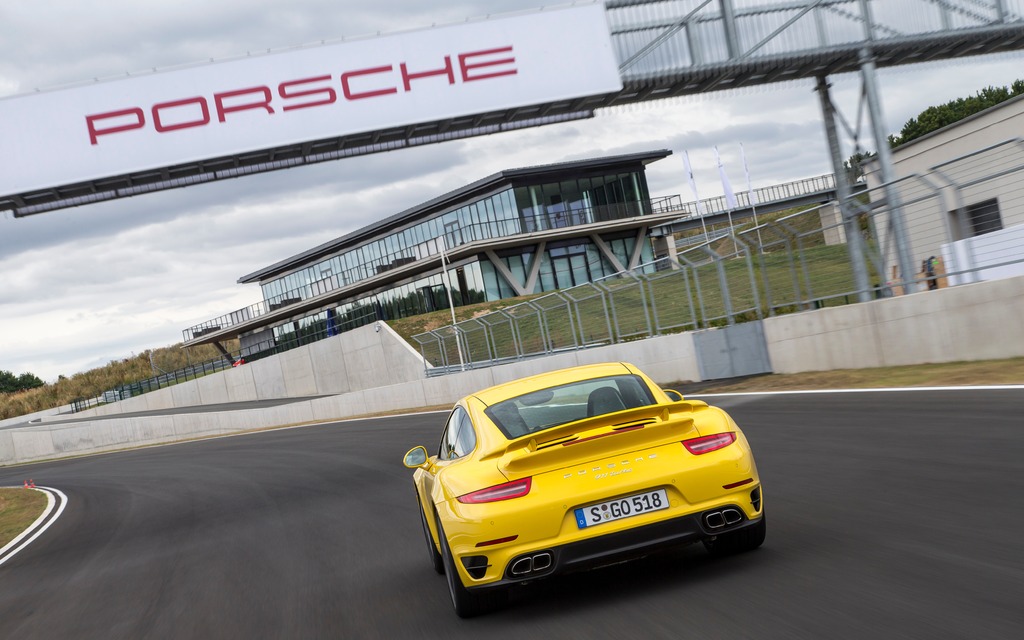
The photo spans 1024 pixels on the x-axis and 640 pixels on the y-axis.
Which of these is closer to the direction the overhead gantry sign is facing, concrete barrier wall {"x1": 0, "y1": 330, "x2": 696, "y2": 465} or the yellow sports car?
the yellow sports car

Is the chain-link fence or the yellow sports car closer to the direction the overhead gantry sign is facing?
the yellow sports car

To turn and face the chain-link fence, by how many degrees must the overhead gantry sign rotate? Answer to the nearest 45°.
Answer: approximately 90° to its left

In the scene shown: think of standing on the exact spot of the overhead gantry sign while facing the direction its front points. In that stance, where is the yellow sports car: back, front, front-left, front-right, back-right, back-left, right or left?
front

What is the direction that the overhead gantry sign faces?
toward the camera

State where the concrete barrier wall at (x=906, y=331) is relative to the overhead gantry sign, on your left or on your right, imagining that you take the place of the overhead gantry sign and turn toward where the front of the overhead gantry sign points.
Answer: on your left
